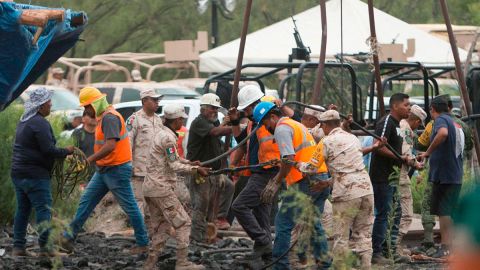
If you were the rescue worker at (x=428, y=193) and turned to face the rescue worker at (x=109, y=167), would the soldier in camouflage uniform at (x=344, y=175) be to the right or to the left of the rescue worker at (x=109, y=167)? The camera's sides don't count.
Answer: left

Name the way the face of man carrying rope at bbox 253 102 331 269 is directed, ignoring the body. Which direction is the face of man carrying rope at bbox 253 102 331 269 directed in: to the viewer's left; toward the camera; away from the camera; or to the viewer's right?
to the viewer's left

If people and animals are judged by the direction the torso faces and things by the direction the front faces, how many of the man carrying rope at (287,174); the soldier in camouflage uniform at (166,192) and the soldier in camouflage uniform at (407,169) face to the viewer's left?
1

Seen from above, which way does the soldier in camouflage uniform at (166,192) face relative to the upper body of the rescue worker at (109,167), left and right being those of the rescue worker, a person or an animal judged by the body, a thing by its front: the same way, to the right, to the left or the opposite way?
the opposite way

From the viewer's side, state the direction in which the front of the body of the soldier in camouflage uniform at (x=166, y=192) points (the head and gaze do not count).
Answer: to the viewer's right

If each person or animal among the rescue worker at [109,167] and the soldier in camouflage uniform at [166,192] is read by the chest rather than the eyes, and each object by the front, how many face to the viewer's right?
1

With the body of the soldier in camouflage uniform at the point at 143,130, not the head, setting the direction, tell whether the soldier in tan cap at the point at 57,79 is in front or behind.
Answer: behind

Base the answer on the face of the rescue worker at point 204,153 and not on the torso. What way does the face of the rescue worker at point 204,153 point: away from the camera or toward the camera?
toward the camera

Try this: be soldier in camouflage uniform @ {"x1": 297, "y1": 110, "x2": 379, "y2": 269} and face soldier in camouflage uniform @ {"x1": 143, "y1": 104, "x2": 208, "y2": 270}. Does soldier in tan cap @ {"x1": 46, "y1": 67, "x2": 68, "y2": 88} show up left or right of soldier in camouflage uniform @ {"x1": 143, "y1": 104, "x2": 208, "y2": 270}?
right
